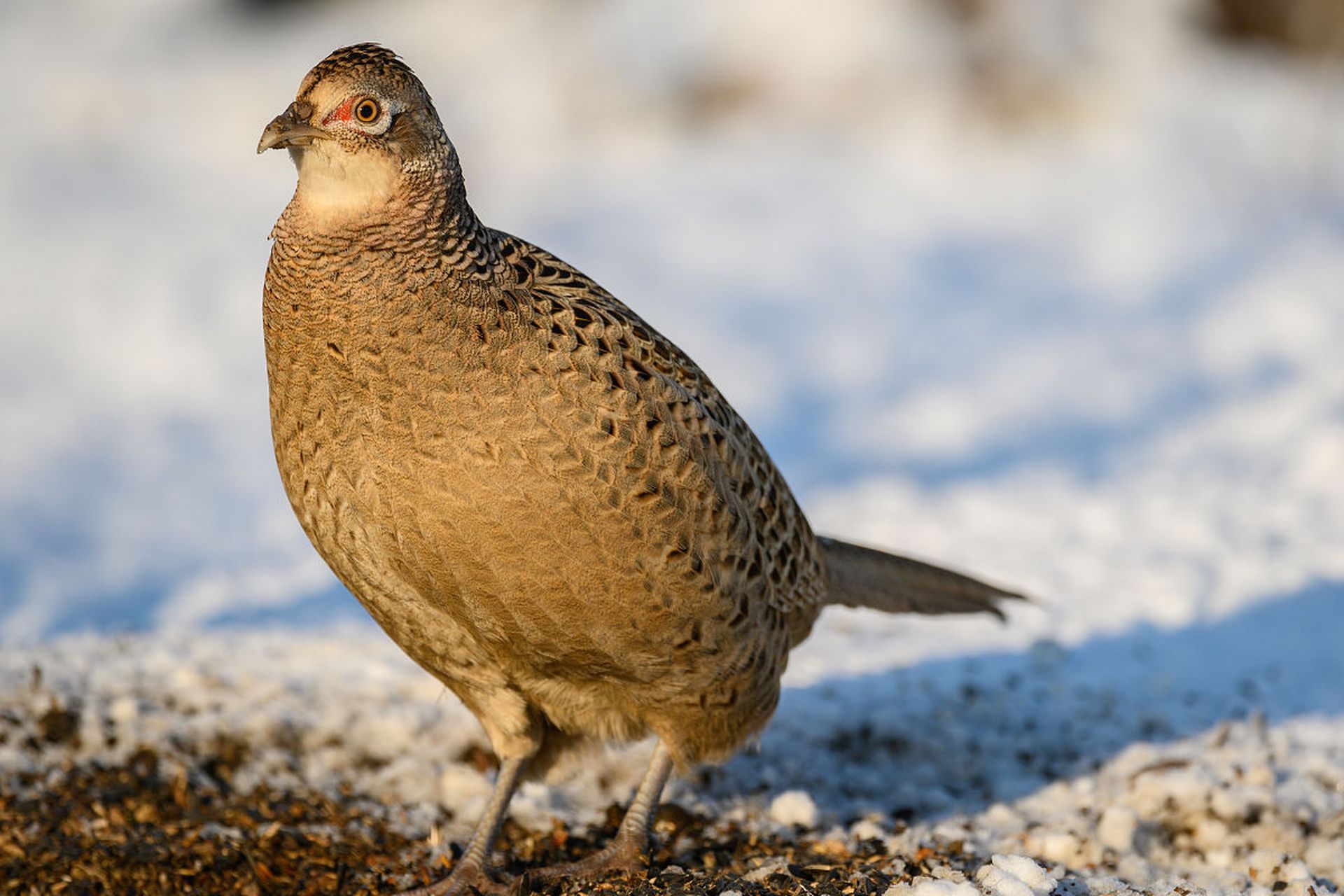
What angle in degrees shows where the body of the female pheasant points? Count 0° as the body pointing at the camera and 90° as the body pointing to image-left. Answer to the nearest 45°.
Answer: approximately 45°
